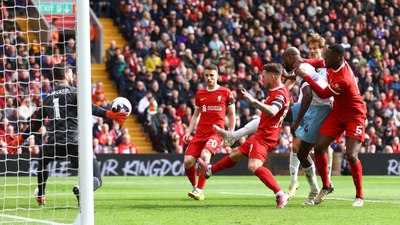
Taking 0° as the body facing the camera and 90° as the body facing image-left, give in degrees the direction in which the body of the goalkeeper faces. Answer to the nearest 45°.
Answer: approximately 225°

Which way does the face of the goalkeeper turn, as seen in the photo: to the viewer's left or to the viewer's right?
to the viewer's right
